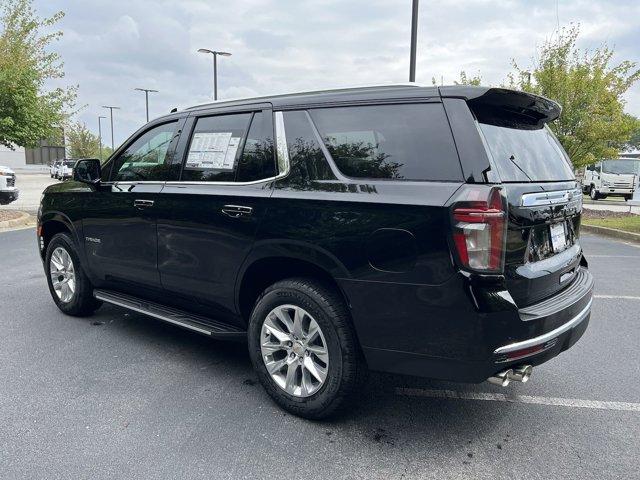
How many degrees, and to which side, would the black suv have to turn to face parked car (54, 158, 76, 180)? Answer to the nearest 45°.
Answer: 0° — it already faces it

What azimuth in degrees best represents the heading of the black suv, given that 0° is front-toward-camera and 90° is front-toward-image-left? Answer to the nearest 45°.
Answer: approximately 135°

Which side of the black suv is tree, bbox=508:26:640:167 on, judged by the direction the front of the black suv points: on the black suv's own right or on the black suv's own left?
on the black suv's own right

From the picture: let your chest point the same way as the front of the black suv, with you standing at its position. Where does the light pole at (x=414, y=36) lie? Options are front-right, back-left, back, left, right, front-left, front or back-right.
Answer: front-right

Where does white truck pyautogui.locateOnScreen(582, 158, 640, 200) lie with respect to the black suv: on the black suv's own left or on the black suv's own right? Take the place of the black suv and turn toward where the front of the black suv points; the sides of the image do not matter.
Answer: on the black suv's own right

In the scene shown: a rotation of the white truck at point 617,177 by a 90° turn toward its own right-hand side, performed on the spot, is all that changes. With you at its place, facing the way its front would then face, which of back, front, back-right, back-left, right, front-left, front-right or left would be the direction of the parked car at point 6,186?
front

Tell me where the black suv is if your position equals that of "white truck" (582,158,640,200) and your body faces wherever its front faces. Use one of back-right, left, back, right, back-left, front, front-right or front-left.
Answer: front-right

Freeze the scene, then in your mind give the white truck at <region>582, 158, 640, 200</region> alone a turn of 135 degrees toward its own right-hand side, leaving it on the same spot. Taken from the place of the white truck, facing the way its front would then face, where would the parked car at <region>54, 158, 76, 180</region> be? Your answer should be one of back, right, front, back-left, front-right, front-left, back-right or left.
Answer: front
